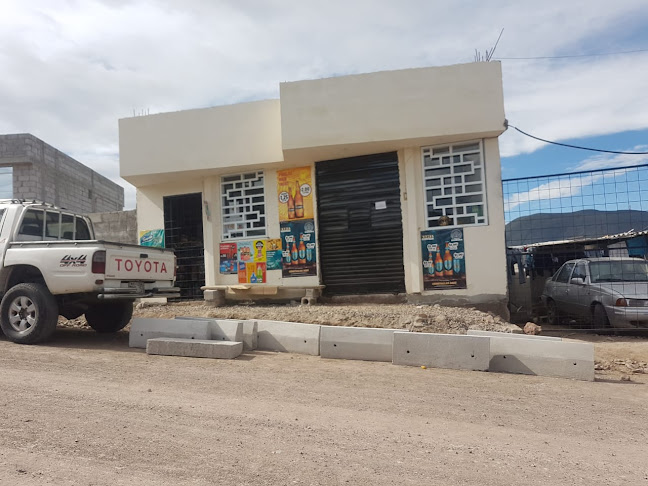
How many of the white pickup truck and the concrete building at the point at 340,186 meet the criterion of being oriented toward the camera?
1

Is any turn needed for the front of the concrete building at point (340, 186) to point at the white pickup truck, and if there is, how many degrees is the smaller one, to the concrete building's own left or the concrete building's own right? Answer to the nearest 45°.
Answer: approximately 45° to the concrete building's own right

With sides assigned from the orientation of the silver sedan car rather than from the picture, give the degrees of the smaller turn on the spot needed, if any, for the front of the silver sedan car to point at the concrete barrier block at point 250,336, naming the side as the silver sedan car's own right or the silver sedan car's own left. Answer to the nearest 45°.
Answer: approximately 90° to the silver sedan car's own right

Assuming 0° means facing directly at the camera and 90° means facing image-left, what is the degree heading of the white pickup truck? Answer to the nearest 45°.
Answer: approximately 135°

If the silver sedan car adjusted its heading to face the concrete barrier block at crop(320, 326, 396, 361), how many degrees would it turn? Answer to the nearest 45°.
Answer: approximately 90° to its right

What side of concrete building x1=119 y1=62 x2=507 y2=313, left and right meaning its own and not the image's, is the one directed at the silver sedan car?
left

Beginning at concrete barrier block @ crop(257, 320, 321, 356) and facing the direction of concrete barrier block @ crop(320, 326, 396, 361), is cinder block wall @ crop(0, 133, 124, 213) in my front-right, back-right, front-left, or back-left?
back-left

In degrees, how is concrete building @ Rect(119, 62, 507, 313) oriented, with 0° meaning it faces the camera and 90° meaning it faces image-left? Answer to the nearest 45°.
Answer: approximately 0°

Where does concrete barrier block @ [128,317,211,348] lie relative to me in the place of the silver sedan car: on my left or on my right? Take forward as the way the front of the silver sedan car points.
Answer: on my right

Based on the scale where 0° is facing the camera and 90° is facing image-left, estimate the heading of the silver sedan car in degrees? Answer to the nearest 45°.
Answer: approximately 315°

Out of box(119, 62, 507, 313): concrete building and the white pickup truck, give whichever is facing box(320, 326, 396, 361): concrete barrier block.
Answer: the concrete building

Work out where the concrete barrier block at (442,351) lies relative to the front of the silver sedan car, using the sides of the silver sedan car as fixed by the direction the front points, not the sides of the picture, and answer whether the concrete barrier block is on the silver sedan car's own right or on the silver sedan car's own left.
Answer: on the silver sedan car's own right

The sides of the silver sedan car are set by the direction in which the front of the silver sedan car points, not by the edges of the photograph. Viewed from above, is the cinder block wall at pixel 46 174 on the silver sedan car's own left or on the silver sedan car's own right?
on the silver sedan car's own right
